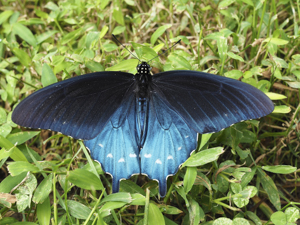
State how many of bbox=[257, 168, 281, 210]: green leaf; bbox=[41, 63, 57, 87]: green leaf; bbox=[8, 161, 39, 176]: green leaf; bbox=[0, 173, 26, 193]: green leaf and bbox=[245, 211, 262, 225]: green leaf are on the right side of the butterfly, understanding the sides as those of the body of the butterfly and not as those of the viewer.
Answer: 2

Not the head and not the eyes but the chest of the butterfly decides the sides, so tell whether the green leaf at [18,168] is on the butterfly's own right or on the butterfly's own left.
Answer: on the butterfly's own left

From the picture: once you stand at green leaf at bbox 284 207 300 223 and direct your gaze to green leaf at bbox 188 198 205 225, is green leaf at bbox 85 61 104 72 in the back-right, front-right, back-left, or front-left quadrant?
front-right

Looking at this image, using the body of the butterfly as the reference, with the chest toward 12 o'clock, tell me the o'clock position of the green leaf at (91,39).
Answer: The green leaf is roughly at 11 o'clock from the butterfly.

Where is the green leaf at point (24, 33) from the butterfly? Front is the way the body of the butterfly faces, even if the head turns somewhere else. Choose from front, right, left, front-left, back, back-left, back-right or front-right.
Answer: front-left

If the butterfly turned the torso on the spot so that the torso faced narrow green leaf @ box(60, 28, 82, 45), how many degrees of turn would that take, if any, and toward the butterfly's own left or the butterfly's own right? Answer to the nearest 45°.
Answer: approximately 45° to the butterfly's own left

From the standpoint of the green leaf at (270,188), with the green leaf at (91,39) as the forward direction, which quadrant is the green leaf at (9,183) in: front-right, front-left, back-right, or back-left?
front-left

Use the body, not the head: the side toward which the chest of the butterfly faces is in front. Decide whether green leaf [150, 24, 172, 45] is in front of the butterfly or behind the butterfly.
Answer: in front

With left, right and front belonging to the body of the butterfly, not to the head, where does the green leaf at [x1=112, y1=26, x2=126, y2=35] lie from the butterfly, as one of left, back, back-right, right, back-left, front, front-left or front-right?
front

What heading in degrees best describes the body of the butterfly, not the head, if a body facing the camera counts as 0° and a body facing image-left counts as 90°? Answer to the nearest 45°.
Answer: approximately 180°

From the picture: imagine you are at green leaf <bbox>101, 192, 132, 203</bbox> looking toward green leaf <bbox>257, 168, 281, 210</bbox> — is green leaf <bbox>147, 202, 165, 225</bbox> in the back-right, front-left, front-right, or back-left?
front-right

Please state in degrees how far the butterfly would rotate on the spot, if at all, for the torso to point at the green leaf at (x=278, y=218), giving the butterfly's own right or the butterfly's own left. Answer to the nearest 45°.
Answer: approximately 135° to the butterfly's own right
